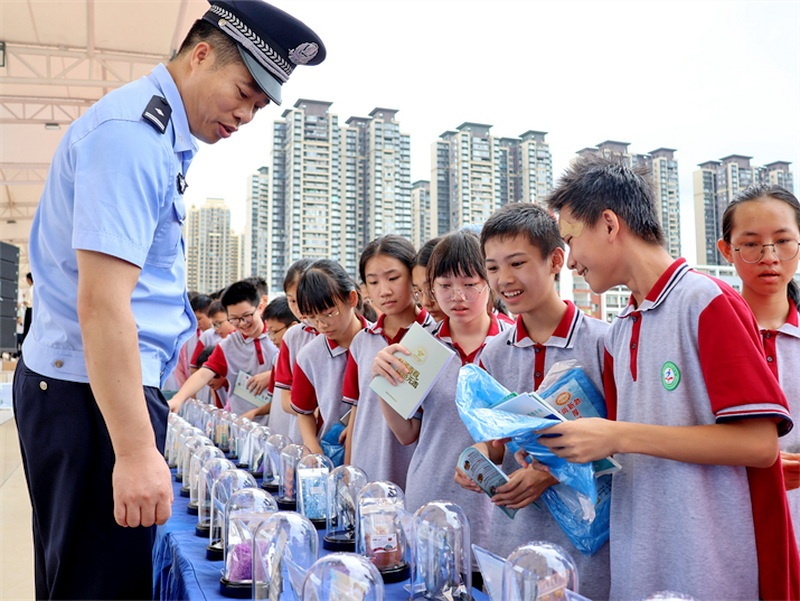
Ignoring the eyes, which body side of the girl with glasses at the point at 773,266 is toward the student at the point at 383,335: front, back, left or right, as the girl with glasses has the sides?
right

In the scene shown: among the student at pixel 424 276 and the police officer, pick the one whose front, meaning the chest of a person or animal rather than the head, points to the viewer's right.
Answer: the police officer

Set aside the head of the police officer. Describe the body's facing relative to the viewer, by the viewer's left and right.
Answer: facing to the right of the viewer

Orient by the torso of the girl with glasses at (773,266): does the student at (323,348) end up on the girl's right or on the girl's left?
on the girl's right

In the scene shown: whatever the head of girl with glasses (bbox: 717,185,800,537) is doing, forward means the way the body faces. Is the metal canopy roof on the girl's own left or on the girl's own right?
on the girl's own right

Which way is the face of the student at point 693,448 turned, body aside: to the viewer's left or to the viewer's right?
to the viewer's left

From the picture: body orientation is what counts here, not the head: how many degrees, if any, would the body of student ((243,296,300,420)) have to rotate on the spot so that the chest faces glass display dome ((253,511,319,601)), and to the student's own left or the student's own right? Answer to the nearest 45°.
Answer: approximately 45° to the student's own left

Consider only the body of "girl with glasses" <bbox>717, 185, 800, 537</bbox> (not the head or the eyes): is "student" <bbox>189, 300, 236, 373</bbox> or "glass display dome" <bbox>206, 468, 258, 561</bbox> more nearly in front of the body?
the glass display dome

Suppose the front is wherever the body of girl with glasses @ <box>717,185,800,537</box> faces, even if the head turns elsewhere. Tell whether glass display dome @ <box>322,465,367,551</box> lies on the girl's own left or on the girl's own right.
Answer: on the girl's own right

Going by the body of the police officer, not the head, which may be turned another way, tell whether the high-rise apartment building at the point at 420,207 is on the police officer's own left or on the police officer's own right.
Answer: on the police officer's own left

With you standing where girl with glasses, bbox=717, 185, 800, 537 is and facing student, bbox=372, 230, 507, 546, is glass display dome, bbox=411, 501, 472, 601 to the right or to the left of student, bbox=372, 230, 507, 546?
left
